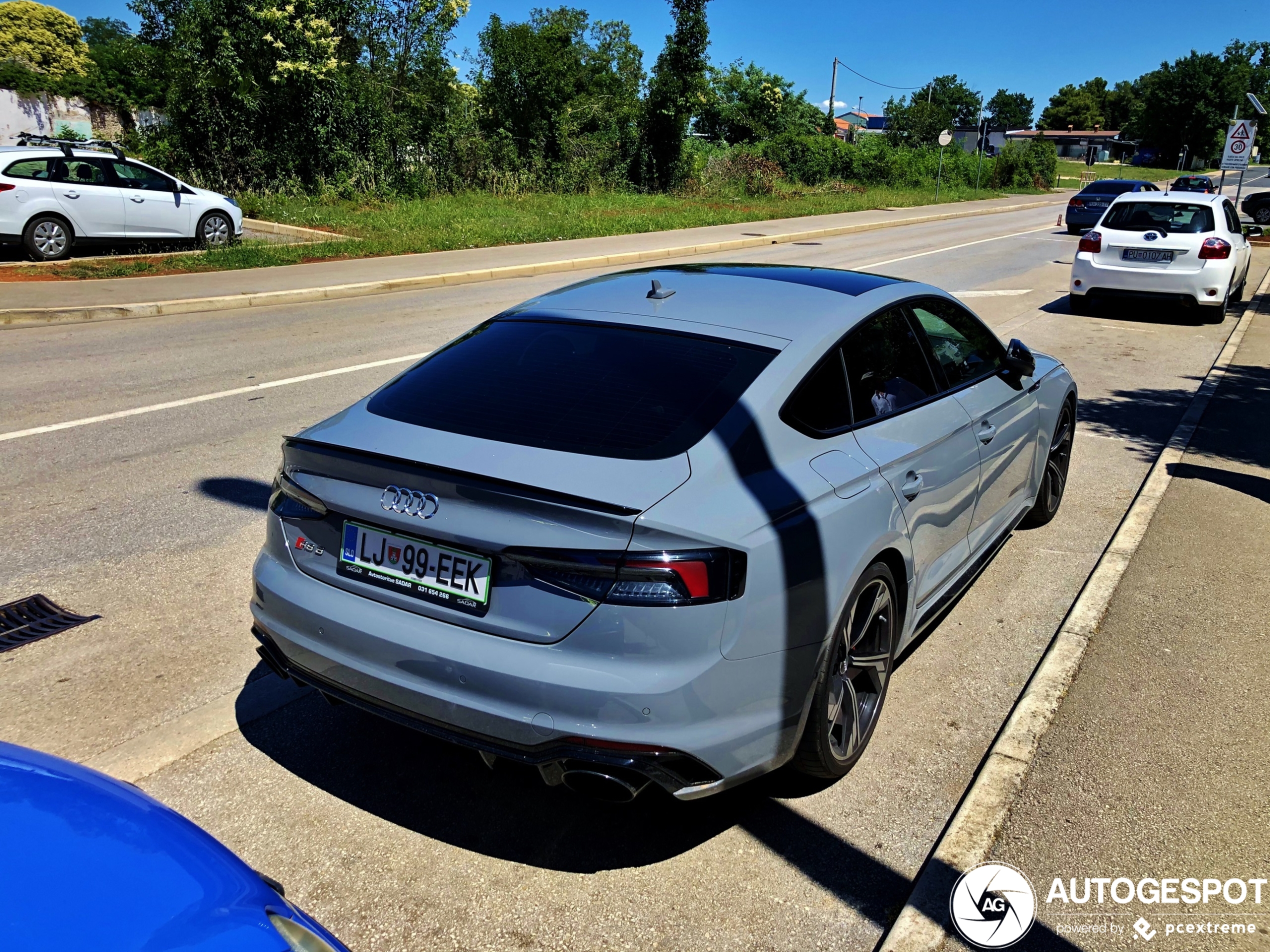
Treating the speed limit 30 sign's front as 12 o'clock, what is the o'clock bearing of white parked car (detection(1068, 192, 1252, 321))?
The white parked car is roughly at 12 o'clock from the speed limit 30 sign.

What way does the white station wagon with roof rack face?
to the viewer's right

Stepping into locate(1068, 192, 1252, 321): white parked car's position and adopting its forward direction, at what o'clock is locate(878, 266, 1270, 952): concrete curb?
The concrete curb is roughly at 6 o'clock from the white parked car.

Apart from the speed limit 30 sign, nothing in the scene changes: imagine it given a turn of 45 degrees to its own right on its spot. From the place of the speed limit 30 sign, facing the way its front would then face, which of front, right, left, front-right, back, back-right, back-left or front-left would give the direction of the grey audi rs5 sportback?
front-left

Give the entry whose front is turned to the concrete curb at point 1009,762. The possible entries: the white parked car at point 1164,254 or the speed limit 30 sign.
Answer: the speed limit 30 sign

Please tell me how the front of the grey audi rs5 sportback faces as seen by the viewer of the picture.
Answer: facing away from the viewer and to the right of the viewer

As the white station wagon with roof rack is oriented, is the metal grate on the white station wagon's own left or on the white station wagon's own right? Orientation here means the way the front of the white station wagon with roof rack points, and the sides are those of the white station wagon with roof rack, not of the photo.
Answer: on the white station wagon's own right

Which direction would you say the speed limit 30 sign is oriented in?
toward the camera

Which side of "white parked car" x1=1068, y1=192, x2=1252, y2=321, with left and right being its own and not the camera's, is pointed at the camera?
back

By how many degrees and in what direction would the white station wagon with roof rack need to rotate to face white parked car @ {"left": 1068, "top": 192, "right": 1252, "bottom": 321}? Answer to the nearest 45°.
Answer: approximately 45° to its right

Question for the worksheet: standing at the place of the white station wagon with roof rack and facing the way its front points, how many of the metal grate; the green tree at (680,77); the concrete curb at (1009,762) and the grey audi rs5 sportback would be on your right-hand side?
3

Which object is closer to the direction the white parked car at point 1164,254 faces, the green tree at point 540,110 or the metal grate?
the green tree

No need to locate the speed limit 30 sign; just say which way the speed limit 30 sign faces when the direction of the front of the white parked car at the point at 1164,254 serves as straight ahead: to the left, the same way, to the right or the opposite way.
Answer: the opposite way

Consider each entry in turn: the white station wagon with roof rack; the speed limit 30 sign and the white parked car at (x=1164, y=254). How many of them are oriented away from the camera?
1

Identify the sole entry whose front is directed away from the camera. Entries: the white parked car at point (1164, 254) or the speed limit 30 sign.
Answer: the white parked car

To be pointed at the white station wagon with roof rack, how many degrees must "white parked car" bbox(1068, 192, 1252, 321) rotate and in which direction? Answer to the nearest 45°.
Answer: approximately 90° to its left

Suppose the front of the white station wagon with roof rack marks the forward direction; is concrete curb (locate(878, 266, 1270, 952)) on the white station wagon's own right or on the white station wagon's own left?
on the white station wagon's own right
